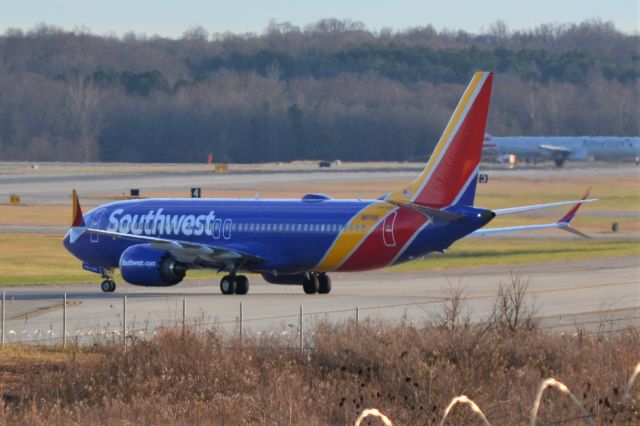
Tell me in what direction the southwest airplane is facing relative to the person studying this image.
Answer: facing away from the viewer and to the left of the viewer

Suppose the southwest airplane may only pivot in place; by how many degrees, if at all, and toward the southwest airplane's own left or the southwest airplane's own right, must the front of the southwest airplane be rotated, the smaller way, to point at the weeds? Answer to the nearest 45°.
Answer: approximately 135° to the southwest airplane's own left
